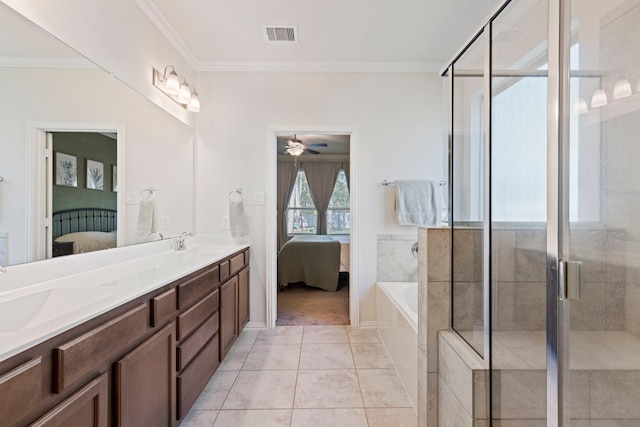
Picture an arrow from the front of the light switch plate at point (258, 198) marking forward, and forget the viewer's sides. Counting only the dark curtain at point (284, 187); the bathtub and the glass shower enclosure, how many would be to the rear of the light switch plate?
1

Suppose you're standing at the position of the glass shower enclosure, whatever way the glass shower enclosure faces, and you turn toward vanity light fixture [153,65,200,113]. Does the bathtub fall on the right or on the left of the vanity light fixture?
right

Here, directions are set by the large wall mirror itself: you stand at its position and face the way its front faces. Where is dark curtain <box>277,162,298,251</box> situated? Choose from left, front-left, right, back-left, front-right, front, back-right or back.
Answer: left

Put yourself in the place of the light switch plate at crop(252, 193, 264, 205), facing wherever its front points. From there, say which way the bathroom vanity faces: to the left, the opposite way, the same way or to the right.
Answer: to the left

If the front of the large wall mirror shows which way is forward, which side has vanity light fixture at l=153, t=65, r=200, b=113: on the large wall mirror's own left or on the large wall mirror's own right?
on the large wall mirror's own left

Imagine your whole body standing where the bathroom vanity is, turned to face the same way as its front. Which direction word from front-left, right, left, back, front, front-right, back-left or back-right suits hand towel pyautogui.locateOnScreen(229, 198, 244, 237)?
left

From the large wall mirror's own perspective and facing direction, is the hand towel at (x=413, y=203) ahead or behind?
ahead

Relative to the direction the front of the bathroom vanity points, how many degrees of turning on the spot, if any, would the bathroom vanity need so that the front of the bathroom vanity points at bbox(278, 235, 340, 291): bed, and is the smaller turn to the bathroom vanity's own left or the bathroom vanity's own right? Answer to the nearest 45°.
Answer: approximately 90° to the bathroom vanity's own left

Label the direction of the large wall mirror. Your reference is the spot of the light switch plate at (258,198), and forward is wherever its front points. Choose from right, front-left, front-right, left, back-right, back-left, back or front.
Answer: front-right

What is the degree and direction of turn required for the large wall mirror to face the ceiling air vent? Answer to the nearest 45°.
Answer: approximately 45° to its left

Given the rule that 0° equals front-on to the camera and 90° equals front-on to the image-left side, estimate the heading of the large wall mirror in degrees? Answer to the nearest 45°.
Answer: approximately 315°
